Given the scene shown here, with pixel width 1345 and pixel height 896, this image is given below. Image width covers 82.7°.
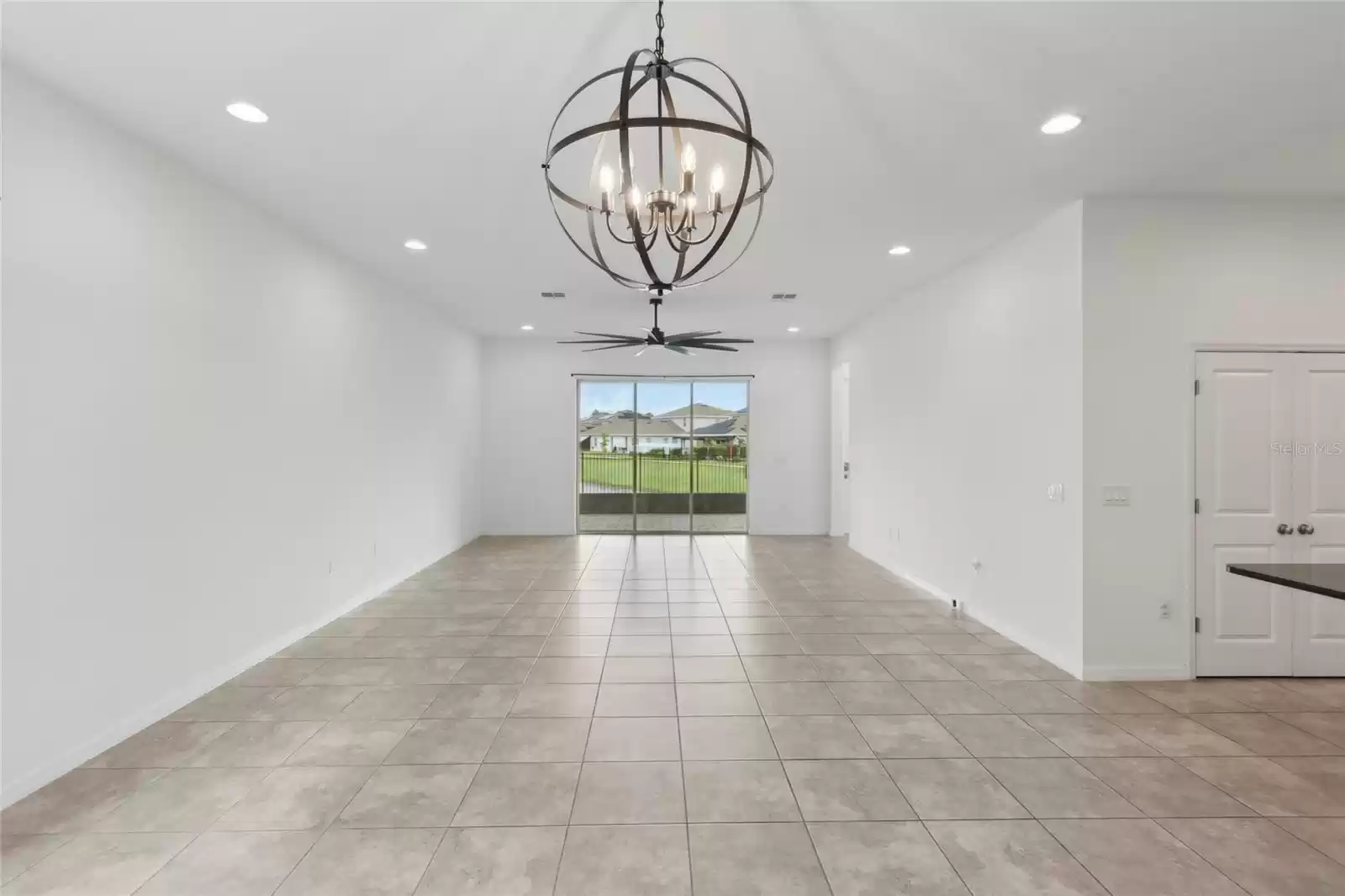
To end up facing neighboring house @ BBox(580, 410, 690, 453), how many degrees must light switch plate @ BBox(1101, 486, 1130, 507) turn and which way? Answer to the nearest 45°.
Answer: approximately 135° to its right

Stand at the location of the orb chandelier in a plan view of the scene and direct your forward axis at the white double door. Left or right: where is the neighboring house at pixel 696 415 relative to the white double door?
left

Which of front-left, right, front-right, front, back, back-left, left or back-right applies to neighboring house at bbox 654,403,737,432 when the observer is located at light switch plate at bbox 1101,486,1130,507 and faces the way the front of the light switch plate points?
back-right

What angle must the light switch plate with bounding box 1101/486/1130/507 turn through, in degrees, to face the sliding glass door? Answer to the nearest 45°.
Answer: approximately 135° to its right

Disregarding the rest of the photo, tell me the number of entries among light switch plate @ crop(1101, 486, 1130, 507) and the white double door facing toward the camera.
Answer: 2

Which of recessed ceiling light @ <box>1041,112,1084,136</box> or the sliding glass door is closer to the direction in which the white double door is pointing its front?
the recessed ceiling light
